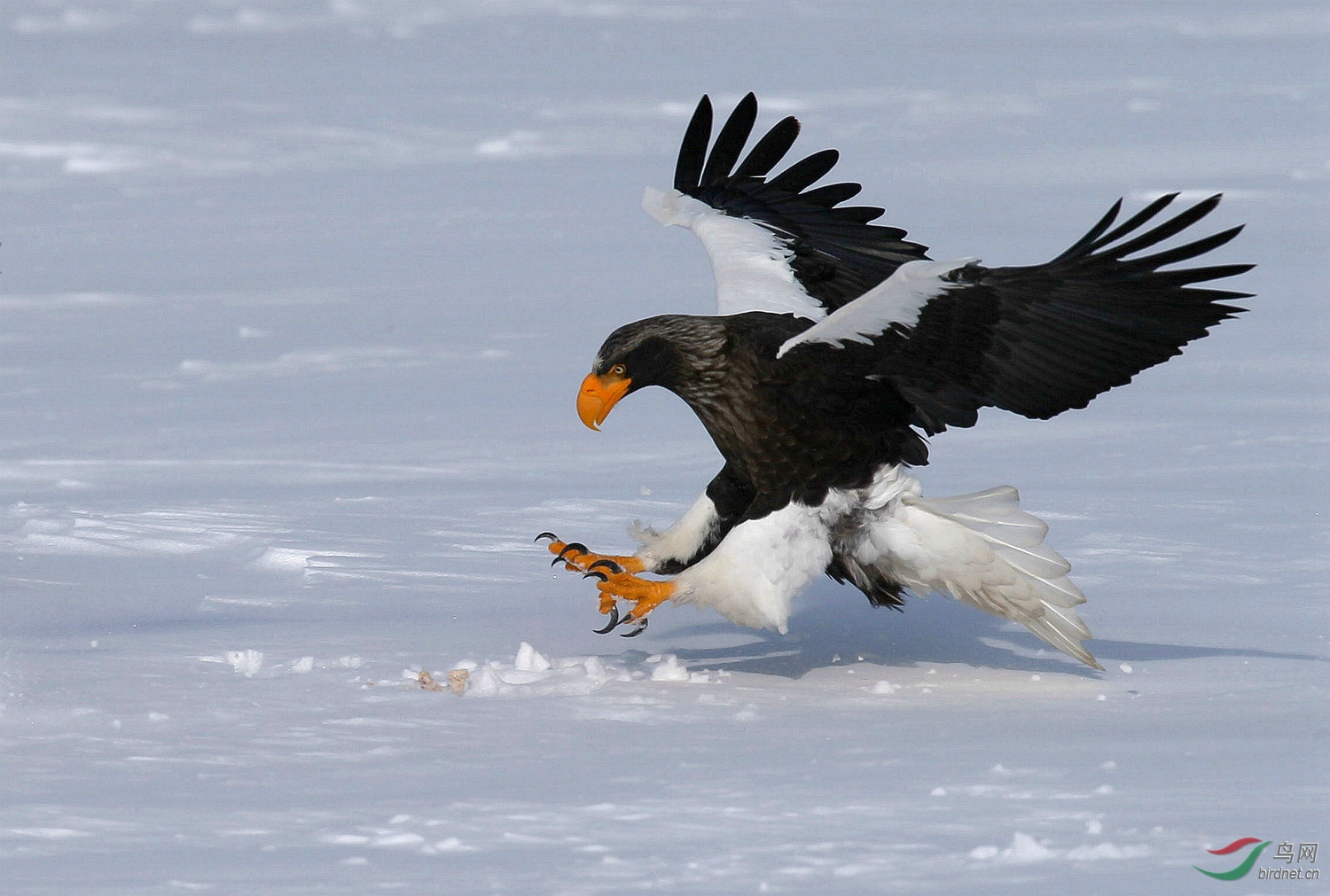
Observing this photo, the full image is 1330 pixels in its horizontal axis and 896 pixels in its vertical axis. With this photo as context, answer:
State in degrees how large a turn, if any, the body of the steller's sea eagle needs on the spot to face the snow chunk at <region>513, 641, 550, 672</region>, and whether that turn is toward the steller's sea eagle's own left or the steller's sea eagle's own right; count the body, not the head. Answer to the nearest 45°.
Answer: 0° — it already faces it

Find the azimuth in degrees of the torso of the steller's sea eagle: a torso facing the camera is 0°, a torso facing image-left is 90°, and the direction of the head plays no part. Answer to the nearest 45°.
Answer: approximately 90°
